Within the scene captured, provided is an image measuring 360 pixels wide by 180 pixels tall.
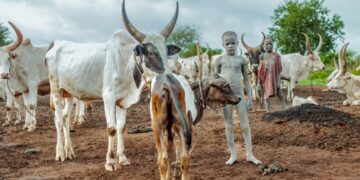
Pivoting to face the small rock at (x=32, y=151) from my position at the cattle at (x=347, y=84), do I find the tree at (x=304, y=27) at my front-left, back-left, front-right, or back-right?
back-right

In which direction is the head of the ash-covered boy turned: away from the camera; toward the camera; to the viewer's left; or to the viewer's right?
toward the camera

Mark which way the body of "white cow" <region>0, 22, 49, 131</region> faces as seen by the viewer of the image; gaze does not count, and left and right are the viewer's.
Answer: facing the viewer and to the left of the viewer

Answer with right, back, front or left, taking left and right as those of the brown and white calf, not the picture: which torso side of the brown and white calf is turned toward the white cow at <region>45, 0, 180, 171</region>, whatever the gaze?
left

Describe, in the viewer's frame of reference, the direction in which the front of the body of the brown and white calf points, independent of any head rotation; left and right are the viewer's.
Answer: facing away from the viewer and to the right of the viewer

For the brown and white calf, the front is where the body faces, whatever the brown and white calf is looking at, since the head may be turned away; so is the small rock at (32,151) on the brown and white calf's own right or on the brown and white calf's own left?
on the brown and white calf's own left

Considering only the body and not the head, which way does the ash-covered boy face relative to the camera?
toward the camera

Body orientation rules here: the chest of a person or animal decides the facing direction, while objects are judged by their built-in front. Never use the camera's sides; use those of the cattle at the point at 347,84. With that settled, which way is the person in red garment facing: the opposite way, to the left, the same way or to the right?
to the left

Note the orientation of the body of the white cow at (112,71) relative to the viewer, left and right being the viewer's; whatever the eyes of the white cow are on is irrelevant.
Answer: facing the viewer and to the right of the viewer

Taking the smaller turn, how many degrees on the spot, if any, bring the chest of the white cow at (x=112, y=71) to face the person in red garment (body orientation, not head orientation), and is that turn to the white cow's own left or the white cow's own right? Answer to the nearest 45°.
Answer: approximately 90° to the white cow's own left

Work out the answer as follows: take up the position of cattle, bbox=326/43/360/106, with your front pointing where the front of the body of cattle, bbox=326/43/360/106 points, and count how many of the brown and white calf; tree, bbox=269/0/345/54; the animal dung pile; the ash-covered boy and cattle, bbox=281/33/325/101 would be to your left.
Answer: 3

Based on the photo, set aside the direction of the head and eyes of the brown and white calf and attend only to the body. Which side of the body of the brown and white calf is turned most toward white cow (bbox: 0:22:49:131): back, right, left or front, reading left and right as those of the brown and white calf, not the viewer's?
left
